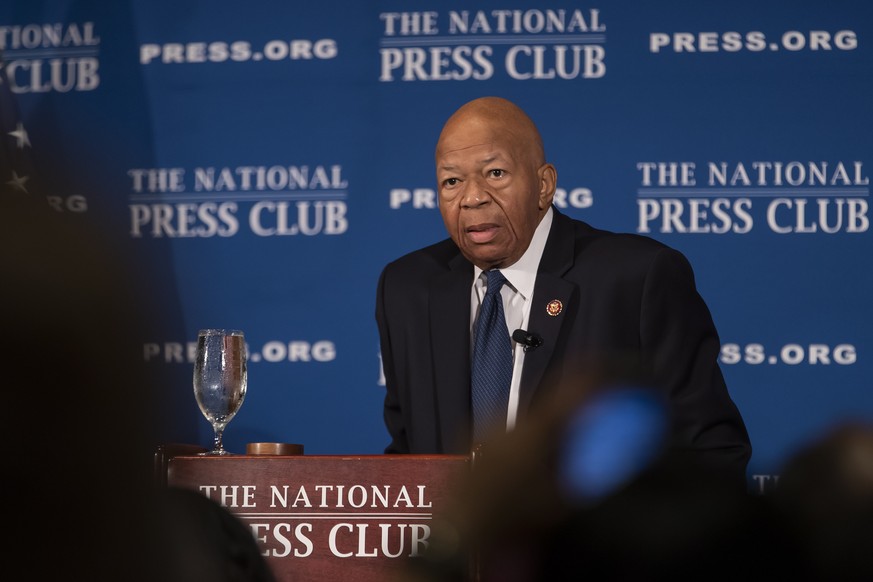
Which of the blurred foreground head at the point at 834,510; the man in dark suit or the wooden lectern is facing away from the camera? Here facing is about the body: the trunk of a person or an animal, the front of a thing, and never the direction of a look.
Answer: the blurred foreground head

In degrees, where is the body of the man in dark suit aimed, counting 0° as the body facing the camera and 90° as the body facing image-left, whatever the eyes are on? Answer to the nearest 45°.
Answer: approximately 45°

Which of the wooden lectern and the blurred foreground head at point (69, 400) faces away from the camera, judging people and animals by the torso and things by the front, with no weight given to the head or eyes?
the blurred foreground head

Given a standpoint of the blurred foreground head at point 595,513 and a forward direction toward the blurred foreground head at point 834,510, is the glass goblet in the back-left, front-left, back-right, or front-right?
back-left

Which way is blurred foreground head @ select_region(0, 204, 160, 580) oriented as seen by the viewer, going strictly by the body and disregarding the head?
away from the camera

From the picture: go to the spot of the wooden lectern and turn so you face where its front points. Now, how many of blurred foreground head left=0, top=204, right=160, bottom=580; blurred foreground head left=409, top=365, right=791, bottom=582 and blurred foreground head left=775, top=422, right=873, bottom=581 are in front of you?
3

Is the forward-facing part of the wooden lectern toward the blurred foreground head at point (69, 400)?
yes

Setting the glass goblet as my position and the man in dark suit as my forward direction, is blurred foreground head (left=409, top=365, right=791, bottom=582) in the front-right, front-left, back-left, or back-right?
back-right

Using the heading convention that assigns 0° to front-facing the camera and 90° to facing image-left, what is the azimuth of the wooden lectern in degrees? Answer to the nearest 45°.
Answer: approximately 0°

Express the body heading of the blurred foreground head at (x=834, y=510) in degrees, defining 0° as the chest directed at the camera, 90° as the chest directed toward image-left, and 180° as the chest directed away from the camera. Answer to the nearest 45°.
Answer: approximately 180°
